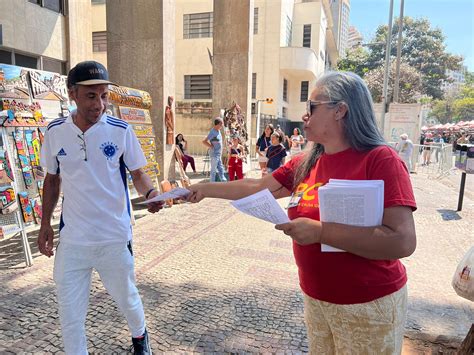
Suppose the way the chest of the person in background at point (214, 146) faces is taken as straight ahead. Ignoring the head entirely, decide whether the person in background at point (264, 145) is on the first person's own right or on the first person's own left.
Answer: on the first person's own left

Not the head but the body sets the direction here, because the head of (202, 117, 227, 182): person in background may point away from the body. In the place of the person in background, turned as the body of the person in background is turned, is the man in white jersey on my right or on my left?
on my right

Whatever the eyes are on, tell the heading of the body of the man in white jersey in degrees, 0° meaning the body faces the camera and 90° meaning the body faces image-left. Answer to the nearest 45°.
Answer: approximately 0°

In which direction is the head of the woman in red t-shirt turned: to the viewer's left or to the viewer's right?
to the viewer's left

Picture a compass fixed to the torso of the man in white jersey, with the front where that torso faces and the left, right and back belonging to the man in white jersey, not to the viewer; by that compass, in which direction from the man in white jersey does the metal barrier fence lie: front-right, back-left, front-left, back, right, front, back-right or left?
back-left

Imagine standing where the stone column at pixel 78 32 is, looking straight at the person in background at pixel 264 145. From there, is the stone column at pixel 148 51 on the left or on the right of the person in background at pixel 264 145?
right
